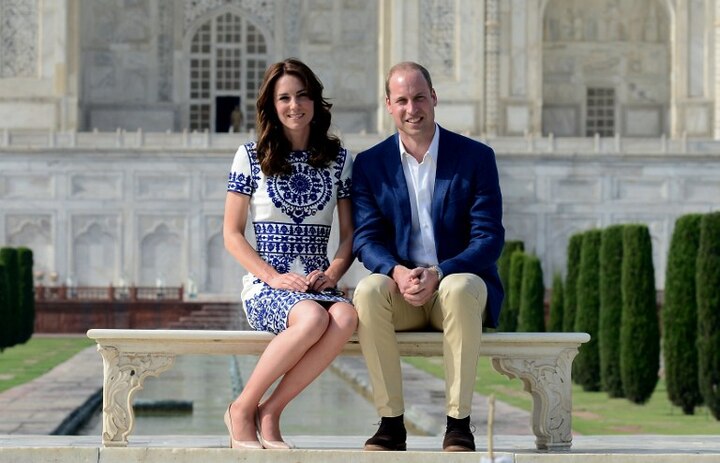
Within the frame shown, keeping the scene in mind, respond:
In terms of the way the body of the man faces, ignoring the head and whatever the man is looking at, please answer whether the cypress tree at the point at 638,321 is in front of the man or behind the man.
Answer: behind

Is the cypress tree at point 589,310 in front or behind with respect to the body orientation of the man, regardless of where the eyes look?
behind

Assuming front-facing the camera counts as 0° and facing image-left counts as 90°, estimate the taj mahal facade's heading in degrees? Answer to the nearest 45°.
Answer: approximately 0°

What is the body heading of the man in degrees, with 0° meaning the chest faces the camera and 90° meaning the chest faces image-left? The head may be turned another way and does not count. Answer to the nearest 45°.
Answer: approximately 0°

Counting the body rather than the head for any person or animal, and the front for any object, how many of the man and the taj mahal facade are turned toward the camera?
2

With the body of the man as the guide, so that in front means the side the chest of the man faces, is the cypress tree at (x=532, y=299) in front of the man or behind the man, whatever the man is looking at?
behind

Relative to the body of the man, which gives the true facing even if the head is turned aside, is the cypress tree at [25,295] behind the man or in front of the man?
behind

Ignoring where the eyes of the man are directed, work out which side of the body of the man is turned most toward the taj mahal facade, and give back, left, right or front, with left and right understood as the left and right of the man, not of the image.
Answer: back

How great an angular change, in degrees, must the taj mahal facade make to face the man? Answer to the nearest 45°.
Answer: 0° — it already faces them
